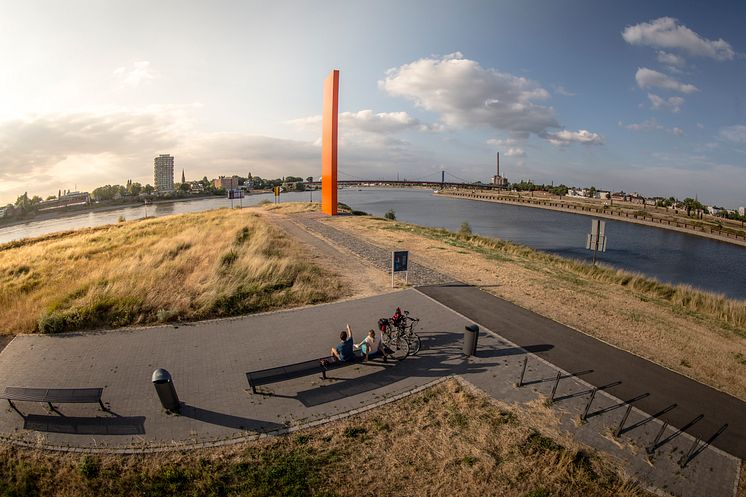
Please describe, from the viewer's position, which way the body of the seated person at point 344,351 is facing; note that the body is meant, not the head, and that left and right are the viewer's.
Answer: facing away from the viewer and to the left of the viewer

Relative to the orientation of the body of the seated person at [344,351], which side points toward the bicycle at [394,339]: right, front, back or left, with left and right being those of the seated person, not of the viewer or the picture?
right

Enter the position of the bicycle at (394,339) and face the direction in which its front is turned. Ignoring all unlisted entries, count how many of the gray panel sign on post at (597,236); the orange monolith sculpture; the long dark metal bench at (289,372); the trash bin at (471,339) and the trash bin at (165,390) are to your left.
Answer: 2

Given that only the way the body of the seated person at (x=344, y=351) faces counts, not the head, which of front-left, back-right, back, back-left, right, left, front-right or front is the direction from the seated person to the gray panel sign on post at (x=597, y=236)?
right
